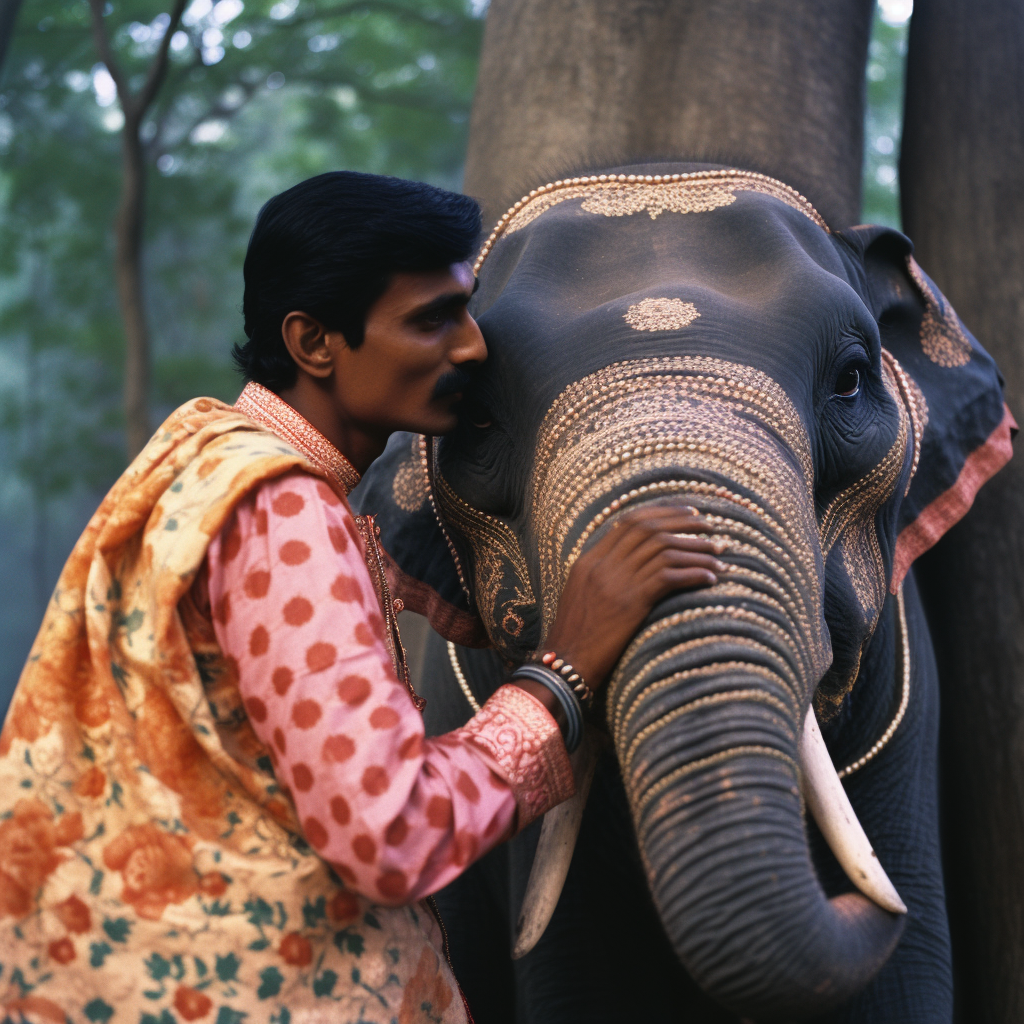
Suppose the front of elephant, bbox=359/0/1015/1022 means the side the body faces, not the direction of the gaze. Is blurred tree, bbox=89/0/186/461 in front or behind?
behind

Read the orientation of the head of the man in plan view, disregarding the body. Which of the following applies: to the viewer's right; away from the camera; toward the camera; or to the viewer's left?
to the viewer's right

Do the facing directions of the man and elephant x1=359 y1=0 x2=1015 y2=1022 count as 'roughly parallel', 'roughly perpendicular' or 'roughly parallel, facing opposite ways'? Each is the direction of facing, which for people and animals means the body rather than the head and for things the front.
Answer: roughly perpendicular

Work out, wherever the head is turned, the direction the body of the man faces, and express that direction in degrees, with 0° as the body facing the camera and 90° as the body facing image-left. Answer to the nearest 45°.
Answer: approximately 270°

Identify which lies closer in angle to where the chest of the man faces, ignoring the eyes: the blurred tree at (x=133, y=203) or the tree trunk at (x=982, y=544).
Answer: the tree trunk

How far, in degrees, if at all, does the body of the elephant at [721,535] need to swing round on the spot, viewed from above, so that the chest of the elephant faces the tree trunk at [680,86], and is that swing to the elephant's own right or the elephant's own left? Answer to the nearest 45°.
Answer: approximately 180°

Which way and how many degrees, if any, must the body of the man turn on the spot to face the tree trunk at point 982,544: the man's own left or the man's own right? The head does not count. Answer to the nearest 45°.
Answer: approximately 45° to the man's own left
